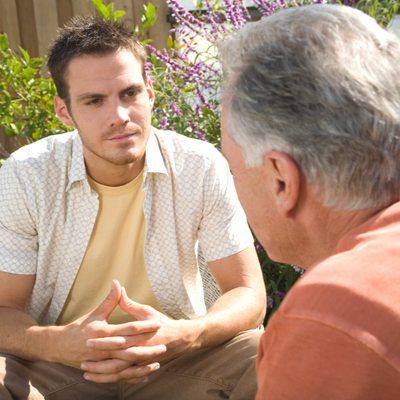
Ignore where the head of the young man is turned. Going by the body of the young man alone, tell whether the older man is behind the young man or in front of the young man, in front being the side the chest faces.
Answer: in front

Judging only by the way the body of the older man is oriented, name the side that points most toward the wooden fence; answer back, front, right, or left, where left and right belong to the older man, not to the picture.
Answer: front

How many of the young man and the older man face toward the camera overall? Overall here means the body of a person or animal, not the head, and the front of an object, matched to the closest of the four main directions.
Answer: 1

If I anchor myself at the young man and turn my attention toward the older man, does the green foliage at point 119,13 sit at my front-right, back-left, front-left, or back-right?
back-left

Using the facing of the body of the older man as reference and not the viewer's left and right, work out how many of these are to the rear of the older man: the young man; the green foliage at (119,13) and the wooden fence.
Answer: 0

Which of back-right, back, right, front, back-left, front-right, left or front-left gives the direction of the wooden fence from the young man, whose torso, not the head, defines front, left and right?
back

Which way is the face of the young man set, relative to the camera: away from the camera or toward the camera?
toward the camera

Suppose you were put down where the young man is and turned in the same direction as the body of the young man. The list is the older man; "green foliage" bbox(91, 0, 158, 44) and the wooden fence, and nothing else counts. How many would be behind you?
2

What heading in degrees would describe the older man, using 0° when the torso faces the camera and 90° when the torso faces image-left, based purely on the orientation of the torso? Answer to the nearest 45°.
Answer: approximately 135°

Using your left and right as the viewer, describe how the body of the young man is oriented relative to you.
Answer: facing the viewer

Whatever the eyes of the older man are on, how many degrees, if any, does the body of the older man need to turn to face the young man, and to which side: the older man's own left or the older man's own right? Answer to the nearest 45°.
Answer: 0° — they already face them

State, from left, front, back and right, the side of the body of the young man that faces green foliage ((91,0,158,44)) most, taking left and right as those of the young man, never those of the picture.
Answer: back

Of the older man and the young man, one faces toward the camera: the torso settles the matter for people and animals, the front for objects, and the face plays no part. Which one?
the young man

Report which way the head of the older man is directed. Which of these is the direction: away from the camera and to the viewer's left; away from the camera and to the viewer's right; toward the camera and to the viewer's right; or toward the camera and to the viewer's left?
away from the camera and to the viewer's left
